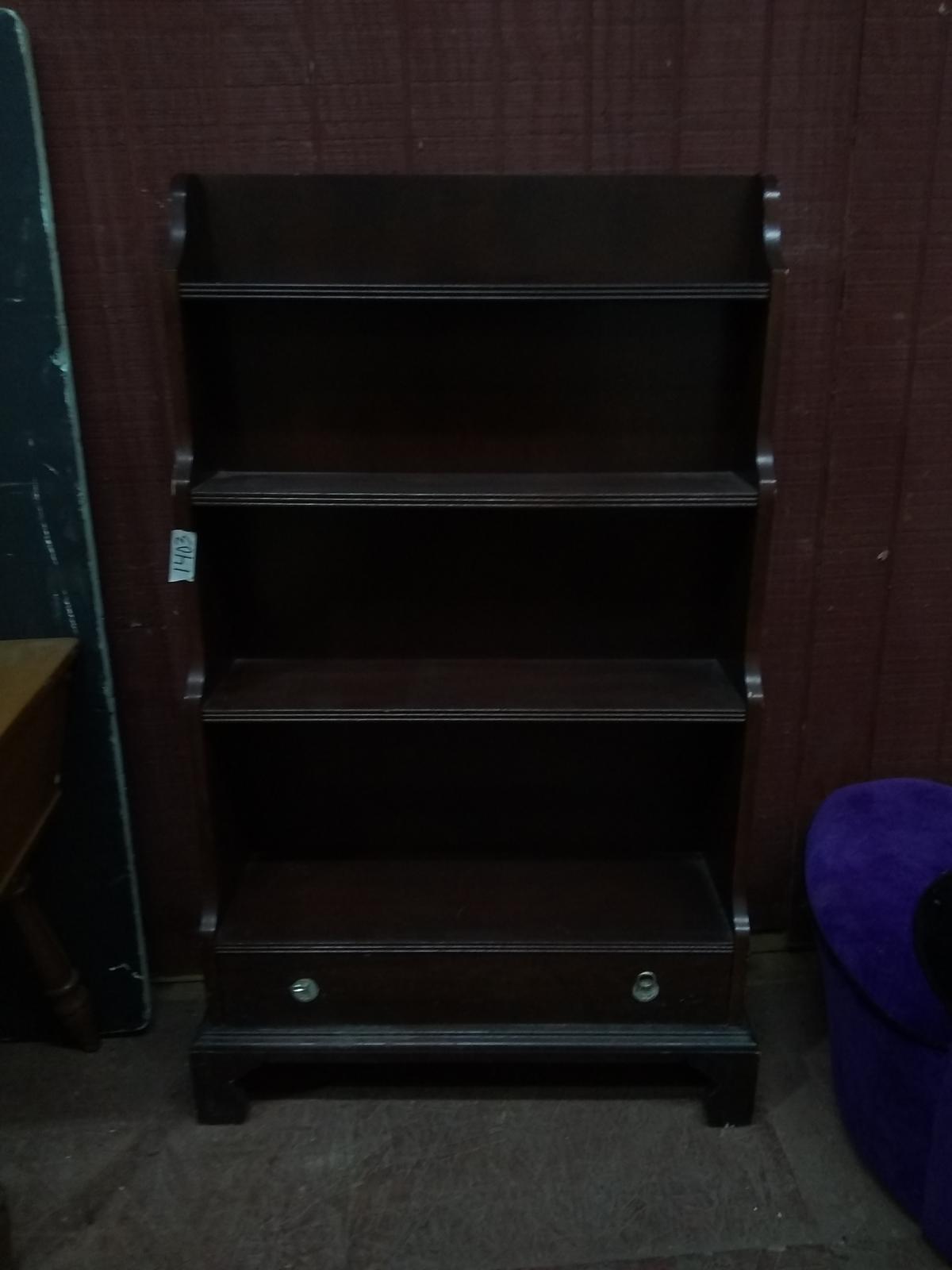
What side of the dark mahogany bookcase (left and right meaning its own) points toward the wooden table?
right

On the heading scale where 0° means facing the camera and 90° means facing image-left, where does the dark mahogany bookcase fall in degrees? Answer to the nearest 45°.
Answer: approximately 0°

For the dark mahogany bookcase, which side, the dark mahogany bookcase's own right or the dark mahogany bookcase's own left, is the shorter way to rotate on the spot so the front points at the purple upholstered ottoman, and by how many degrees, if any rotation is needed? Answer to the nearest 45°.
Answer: approximately 45° to the dark mahogany bookcase's own left

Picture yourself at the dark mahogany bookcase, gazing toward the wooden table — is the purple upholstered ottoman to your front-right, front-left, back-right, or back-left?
back-left
